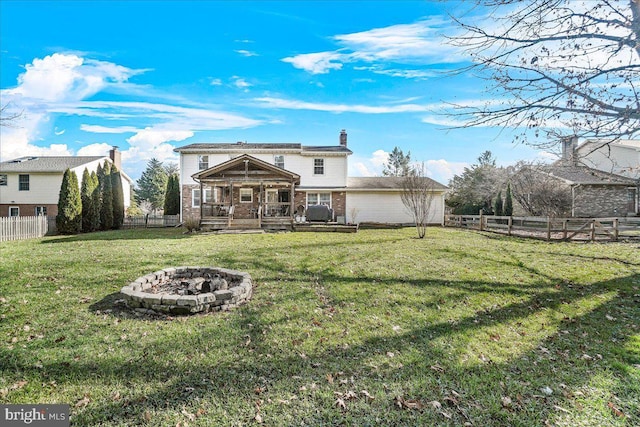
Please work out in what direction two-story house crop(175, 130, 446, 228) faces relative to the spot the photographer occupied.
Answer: facing away from the viewer

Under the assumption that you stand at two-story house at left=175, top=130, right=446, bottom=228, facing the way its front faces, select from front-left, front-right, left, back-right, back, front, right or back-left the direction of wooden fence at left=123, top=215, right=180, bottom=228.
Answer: left

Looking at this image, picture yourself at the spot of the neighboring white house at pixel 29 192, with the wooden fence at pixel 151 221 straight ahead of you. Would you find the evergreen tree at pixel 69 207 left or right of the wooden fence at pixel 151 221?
right

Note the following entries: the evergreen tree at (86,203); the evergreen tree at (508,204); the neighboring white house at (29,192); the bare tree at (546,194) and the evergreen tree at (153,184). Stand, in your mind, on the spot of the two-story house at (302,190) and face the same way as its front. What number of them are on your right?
2

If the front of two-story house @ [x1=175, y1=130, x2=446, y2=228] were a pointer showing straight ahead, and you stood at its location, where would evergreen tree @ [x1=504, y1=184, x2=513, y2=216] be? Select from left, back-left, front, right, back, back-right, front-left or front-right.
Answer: right

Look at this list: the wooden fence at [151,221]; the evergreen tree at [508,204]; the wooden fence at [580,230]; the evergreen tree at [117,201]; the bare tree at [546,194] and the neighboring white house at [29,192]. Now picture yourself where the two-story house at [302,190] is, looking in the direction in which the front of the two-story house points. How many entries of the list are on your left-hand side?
3

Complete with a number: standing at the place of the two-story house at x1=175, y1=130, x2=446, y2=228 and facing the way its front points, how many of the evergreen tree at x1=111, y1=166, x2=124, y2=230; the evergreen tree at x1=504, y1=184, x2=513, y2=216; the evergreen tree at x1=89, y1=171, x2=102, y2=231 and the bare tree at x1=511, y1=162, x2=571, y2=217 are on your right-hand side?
2

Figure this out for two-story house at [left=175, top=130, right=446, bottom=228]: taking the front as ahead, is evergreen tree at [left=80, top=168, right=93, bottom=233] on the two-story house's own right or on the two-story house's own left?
on the two-story house's own left

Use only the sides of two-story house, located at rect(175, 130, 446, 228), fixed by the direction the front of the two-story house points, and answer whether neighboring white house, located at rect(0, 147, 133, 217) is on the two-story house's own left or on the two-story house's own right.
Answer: on the two-story house's own left

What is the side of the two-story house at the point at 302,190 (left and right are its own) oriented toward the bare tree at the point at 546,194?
right

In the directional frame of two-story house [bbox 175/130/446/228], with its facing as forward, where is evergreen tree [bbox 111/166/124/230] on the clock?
The evergreen tree is roughly at 9 o'clock from the two-story house.
